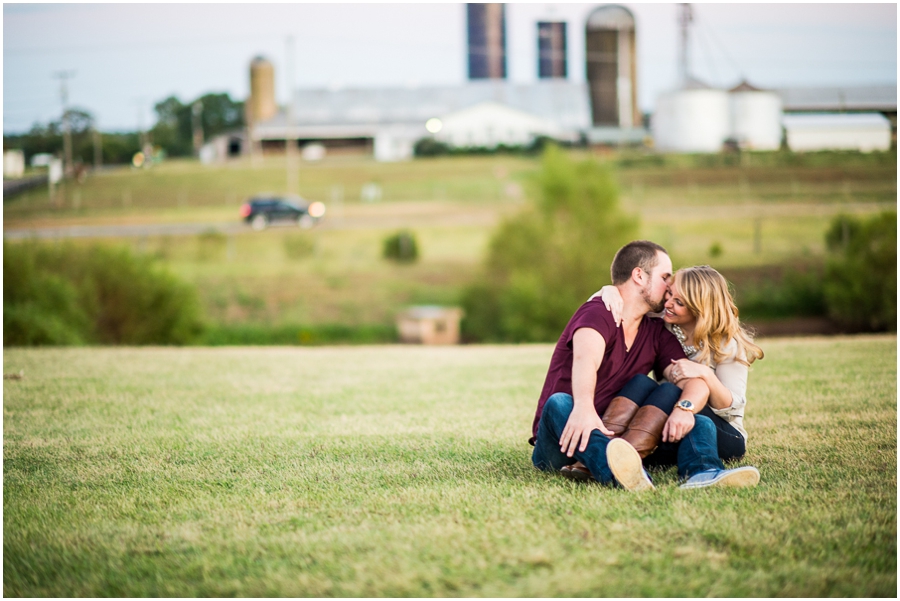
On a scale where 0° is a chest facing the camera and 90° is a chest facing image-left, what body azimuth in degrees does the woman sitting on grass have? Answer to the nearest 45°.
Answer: approximately 90°

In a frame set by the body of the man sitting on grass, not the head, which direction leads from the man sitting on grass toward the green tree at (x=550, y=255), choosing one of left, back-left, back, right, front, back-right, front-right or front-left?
back-left

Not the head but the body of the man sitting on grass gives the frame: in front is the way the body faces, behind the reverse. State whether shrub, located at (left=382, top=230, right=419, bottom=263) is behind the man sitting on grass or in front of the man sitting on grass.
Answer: behind

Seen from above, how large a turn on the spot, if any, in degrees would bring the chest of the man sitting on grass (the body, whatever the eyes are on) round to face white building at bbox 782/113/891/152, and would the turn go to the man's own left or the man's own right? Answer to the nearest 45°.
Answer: approximately 135° to the man's own left

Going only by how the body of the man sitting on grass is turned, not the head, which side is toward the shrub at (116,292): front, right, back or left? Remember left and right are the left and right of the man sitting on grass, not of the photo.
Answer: back

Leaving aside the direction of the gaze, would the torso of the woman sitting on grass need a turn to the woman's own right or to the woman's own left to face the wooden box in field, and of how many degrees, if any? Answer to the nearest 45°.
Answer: approximately 90° to the woman's own right

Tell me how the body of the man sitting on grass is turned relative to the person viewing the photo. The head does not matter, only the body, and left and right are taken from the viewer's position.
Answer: facing the viewer and to the right of the viewer

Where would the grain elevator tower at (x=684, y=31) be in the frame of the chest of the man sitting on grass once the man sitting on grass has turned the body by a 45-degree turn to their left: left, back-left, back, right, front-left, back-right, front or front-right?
left

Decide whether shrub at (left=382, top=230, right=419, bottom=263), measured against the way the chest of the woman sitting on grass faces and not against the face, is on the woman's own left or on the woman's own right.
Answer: on the woman's own right

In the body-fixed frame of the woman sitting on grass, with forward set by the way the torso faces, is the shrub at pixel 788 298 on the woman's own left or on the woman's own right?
on the woman's own right
